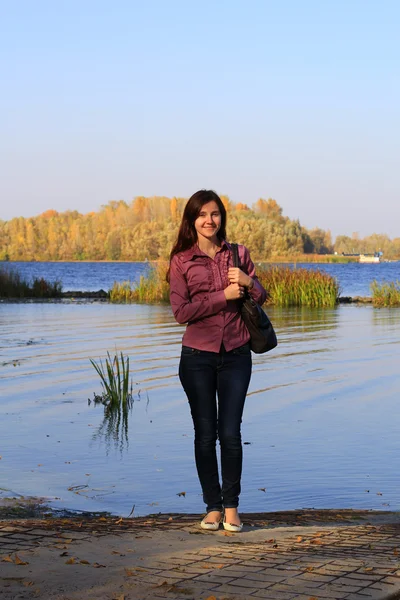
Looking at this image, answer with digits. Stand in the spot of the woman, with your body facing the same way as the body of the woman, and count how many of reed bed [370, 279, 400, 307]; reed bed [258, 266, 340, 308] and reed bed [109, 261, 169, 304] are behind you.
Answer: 3

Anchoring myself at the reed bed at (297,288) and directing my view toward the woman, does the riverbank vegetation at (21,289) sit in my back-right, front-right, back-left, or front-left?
back-right

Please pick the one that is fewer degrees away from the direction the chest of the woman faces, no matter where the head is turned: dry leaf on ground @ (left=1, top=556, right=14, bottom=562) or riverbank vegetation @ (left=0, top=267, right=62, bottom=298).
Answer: the dry leaf on ground

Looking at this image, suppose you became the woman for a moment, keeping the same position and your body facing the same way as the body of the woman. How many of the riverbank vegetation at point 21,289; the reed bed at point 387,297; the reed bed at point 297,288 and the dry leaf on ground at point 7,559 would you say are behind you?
3

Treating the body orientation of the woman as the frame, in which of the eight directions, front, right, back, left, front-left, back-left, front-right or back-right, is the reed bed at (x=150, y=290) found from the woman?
back

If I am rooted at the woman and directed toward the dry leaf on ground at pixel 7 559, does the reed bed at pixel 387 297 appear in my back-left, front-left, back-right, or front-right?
back-right

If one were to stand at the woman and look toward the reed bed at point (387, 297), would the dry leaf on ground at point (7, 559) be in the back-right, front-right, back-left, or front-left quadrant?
back-left

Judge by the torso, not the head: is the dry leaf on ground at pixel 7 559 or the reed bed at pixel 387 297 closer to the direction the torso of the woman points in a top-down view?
the dry leaf on ground

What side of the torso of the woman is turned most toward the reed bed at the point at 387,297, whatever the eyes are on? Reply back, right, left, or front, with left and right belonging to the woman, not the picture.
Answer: back

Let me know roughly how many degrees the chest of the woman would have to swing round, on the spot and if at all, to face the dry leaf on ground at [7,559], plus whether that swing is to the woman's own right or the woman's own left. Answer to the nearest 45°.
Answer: approximately 45° to the woman's own right

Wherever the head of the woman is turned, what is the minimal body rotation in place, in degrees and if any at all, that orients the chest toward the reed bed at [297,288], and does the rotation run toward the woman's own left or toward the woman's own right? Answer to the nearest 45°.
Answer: approximately 180°

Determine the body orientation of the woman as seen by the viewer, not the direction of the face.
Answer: toward the camera

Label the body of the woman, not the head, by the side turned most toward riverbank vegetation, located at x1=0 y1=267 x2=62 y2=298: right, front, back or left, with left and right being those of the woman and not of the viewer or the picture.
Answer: back
